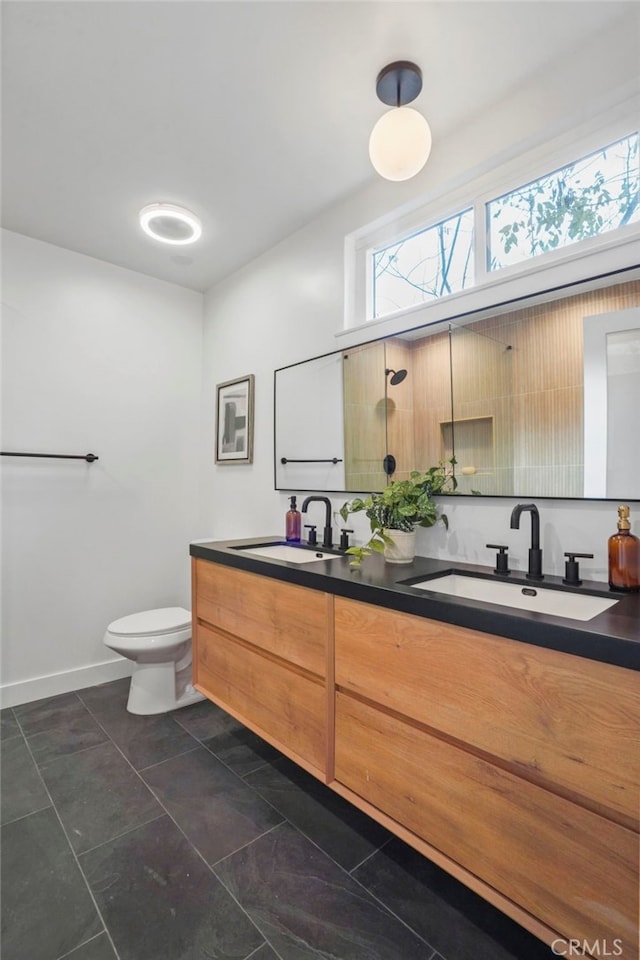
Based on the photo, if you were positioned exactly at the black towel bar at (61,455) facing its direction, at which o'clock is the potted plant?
The potted plant is roughly at 11 o'clock from the black towel bar.

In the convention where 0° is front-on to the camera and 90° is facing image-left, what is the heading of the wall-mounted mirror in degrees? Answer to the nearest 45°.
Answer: approximately 45°
